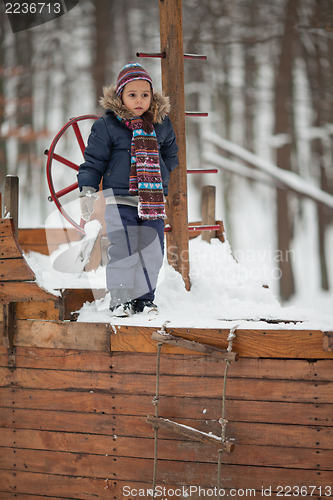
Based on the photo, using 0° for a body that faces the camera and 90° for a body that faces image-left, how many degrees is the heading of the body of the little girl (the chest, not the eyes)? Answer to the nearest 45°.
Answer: approximately 315°

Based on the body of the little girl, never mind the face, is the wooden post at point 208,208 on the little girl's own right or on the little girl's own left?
on the little girl's own left

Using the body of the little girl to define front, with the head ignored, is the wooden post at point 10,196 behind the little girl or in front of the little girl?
behind

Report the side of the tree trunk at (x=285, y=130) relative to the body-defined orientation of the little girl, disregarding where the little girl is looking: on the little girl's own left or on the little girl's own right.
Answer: on the little girl's own left

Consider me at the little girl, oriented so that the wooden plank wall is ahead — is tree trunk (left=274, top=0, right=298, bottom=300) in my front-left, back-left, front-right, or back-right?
back-left

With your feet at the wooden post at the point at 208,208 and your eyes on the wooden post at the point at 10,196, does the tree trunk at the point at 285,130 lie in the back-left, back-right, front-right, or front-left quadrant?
back-right

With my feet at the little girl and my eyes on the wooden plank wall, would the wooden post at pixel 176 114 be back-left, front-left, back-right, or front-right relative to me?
back-left
